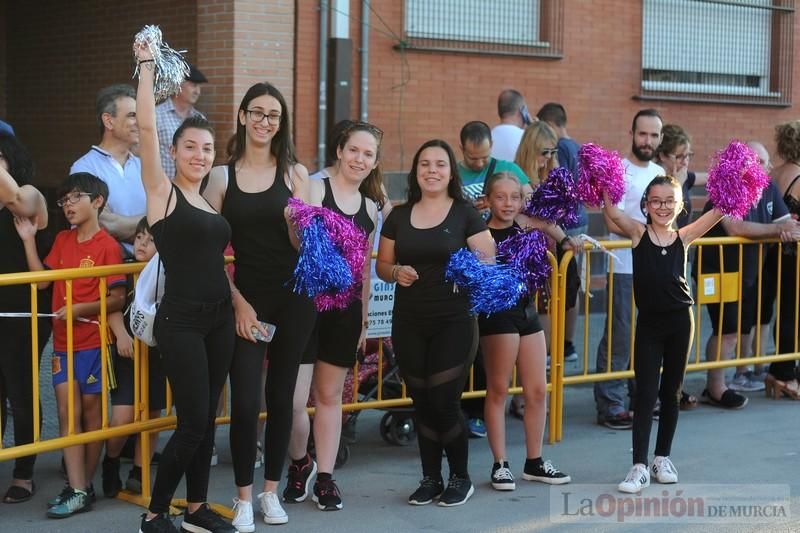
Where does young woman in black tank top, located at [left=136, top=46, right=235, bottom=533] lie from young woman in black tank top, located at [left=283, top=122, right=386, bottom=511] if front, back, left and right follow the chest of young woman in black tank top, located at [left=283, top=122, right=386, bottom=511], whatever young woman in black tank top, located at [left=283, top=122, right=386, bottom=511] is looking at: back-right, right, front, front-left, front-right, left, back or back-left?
front-right

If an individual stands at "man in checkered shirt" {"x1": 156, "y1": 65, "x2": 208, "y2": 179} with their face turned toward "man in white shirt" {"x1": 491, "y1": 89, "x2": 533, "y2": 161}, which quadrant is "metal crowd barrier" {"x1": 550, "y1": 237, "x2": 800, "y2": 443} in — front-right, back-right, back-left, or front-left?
front-right

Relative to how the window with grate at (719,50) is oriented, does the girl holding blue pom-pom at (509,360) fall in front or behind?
in front

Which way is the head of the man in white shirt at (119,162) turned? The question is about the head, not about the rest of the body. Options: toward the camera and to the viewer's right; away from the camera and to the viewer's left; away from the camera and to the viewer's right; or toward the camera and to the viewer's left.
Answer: toward the camera and to the viewer's right

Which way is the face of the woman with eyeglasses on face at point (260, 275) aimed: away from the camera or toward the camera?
toward the camera

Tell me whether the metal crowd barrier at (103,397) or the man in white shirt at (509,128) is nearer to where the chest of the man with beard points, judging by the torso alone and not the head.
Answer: the metal crowd barrier

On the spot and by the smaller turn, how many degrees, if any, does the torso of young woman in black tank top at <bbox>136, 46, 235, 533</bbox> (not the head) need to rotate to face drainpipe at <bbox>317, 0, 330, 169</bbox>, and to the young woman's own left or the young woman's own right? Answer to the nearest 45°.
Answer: approximately 135° to the young woman's own left

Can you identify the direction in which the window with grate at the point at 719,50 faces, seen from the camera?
facing the viewer

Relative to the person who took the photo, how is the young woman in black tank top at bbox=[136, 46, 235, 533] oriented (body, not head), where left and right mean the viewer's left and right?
facing the viewer and to the right of the viewer

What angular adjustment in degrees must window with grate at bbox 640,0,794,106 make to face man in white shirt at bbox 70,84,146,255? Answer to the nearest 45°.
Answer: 0° — it already faces them

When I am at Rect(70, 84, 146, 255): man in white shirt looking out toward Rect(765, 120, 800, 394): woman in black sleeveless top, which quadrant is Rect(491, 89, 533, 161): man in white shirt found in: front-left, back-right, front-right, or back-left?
front-left

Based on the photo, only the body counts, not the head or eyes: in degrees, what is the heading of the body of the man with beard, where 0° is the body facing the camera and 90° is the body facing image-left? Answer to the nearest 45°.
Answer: approximately 0°

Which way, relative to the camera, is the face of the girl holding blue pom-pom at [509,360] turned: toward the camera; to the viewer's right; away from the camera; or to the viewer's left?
toward the camera

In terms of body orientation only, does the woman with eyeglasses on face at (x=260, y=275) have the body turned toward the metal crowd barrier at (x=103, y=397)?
no

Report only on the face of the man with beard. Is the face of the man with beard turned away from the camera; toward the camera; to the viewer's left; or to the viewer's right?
toward the camera

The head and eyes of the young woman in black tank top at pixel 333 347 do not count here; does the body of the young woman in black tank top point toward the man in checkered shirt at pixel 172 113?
no

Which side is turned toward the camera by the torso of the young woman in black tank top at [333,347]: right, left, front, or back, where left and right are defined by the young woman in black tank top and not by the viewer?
front

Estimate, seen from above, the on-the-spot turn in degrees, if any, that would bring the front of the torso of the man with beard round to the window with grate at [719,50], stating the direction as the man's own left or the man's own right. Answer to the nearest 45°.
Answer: approximately 180°

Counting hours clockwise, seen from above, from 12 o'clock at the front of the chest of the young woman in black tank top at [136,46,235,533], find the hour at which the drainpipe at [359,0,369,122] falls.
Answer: The drainpipe is roughly at 8 o'clock from the young woman in black tank top.
